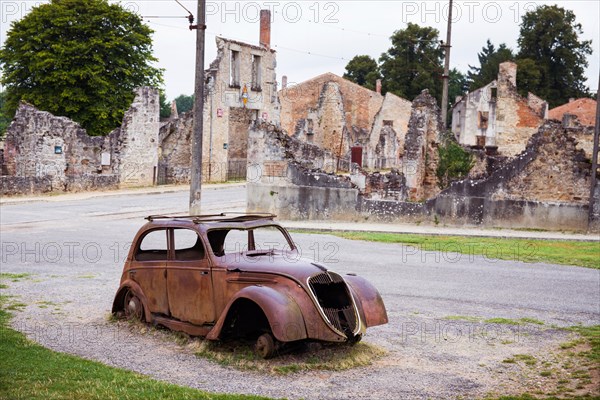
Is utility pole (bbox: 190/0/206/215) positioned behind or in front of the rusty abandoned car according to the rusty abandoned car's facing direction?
behind

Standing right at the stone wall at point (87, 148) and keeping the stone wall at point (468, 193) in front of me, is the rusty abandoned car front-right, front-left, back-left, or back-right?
front-right

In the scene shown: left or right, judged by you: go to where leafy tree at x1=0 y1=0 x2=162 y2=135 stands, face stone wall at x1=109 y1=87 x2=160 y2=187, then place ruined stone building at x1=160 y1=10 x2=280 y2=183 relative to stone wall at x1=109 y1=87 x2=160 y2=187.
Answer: left

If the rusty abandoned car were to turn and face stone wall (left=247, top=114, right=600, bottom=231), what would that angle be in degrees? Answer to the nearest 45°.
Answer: approximately 90° to its left

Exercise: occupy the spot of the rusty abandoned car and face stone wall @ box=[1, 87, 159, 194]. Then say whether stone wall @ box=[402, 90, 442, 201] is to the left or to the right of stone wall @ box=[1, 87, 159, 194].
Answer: right

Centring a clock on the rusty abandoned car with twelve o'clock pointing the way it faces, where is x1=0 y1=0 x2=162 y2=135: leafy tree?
The leafy tree is roughly at 7 o'clock from the rusty abandoned car.

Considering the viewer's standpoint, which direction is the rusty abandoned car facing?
facing the viewer and to the right of the viewer

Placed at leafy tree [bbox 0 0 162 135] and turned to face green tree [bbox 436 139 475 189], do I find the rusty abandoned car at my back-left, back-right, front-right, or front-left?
front-right
